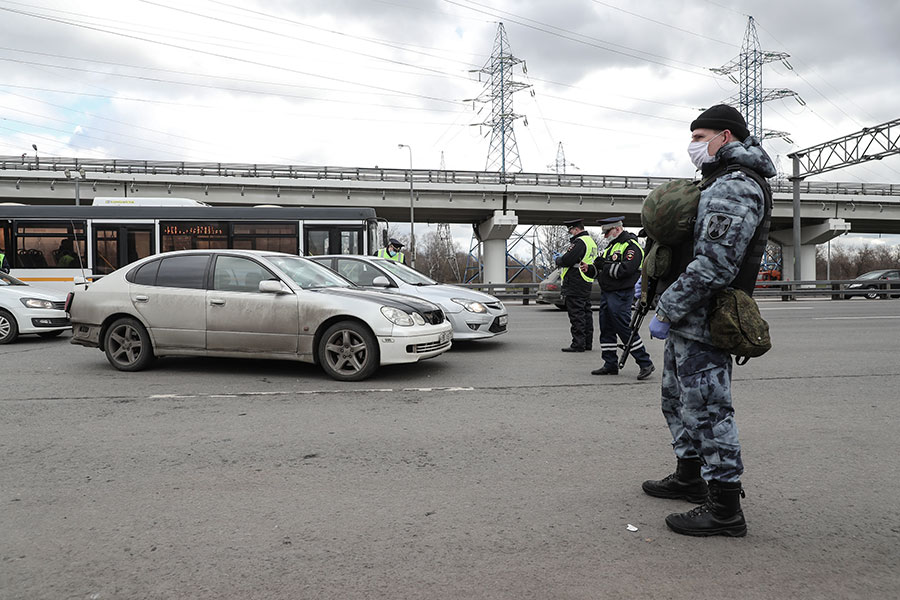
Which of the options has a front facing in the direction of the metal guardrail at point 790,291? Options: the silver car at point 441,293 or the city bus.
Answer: the city bus

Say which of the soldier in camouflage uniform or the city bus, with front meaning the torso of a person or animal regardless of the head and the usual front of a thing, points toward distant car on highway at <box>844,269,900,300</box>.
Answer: the city bus

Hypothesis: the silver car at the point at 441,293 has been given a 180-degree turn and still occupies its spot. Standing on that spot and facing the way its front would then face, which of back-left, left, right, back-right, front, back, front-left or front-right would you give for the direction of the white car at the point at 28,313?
front-left

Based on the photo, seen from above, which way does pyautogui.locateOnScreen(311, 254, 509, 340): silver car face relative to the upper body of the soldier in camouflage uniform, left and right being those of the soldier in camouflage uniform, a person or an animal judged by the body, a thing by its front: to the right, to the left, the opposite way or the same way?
the opposite way

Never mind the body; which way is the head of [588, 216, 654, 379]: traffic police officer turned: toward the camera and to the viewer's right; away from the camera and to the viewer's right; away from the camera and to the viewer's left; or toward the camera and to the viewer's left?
toward the camera and to the viewer's left

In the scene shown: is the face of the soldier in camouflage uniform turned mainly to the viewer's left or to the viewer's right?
to the viewer's left

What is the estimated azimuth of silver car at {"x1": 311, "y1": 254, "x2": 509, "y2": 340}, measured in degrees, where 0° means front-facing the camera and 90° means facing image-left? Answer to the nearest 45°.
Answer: approximately 315°

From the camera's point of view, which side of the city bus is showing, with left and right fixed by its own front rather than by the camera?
right

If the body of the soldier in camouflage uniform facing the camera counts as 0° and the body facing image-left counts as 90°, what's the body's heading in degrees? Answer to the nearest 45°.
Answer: approximately 90°

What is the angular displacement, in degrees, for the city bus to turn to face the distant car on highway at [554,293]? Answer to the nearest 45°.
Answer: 0° — it already faces it
